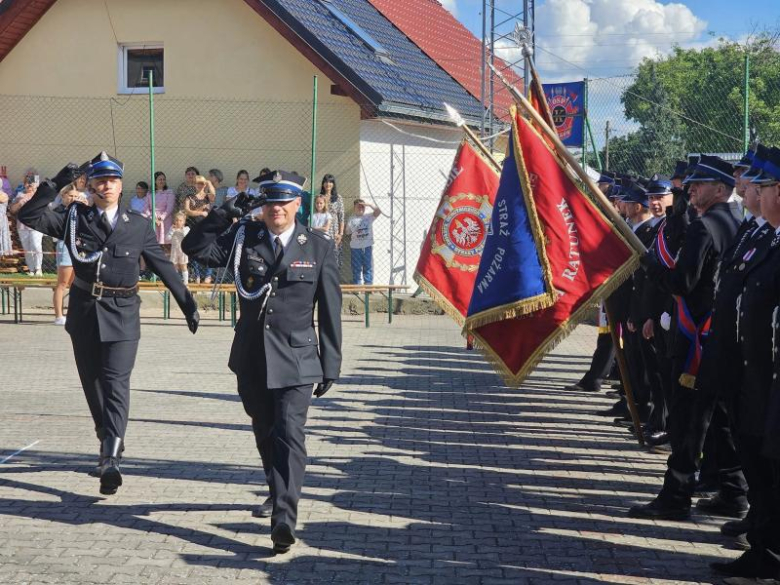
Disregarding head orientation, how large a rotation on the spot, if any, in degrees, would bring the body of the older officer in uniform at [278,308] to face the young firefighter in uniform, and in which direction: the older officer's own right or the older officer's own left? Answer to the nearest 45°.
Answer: approximately 135° to the older officer's own right

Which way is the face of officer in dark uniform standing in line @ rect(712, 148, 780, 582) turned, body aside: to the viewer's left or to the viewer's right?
to the viewer's left

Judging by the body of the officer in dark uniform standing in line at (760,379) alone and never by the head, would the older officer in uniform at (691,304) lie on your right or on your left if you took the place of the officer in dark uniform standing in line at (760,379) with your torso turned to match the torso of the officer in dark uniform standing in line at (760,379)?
on your right

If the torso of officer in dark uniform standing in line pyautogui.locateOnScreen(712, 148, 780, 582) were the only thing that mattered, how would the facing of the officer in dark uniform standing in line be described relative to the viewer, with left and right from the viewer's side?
facing to the left of the viewer

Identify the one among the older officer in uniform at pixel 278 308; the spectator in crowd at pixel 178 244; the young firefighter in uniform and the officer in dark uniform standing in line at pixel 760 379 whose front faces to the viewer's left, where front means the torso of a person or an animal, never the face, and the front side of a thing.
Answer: the officer in dark uniform standing in line at pixel 760 379

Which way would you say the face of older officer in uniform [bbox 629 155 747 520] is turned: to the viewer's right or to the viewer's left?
to the viewer's left

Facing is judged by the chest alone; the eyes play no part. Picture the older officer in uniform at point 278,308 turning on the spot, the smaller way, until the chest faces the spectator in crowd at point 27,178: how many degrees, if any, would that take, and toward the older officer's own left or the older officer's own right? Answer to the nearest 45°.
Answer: approximately 180°

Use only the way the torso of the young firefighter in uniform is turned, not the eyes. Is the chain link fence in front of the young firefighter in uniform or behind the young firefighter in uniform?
behind

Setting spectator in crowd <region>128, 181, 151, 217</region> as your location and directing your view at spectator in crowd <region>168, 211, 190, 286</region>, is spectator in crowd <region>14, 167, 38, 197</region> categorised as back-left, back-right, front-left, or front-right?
back-right

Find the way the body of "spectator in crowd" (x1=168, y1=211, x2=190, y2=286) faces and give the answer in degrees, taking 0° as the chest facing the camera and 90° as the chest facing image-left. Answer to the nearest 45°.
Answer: approximately 0°
